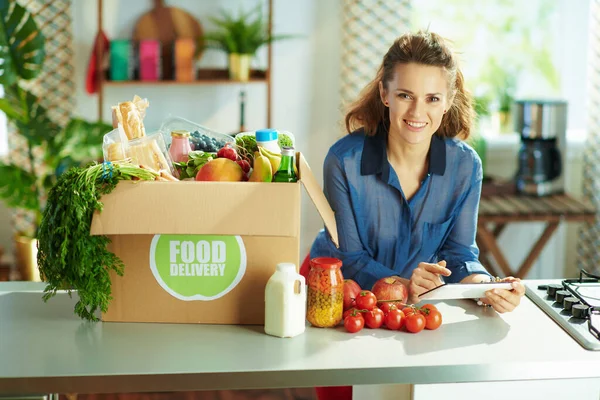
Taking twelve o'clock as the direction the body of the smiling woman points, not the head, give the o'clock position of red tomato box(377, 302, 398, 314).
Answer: The red tomato is roughly at 12 o'clock from the smiling woman.

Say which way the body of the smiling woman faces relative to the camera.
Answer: toward the camera

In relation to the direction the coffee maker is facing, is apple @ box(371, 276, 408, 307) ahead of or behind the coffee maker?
ahead

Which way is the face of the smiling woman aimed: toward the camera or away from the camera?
toward the camera

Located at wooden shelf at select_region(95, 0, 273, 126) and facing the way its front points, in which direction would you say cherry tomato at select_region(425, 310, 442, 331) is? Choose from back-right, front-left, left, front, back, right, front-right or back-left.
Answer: front

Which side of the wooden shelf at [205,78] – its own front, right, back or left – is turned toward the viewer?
front

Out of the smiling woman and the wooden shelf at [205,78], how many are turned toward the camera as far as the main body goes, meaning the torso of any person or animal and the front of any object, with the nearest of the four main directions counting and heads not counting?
2

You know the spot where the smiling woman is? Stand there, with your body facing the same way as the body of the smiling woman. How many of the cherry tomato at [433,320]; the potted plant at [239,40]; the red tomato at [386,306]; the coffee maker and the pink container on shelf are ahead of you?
2

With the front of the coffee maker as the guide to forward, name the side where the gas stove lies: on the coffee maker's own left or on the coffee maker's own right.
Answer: on the coffee maker's own left

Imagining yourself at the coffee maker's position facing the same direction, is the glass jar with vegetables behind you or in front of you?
in front

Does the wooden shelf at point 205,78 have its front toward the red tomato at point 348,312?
yes

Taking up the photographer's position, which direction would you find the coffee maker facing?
facing the viewer and to the left of the viewer

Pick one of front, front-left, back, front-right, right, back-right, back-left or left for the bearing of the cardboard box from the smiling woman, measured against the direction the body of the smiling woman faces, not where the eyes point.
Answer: front-right

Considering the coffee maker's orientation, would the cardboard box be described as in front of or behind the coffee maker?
in front

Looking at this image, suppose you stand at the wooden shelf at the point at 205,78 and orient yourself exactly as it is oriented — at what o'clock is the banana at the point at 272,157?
The banana is roughly at 12 o'clock from the wooden shelf.
